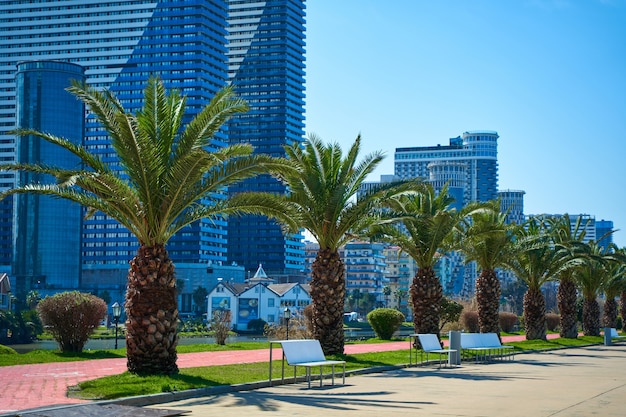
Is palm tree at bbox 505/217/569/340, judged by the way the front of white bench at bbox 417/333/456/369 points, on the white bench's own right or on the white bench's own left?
on the white bench's own left

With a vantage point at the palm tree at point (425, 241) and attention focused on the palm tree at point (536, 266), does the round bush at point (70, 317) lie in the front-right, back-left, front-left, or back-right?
back-left

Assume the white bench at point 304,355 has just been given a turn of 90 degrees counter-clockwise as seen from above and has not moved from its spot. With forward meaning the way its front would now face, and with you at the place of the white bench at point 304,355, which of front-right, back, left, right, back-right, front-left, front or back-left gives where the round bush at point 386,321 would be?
front-left

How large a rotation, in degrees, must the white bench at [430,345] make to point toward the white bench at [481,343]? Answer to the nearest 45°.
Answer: approximately 135° to its left

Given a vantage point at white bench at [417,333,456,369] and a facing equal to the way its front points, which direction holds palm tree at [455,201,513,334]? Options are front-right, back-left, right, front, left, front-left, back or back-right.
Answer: back-left

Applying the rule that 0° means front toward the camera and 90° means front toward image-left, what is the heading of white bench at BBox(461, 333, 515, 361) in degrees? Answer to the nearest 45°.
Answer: approximately 315°

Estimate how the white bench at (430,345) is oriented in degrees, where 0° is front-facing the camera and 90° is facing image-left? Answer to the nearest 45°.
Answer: approximately 315°
